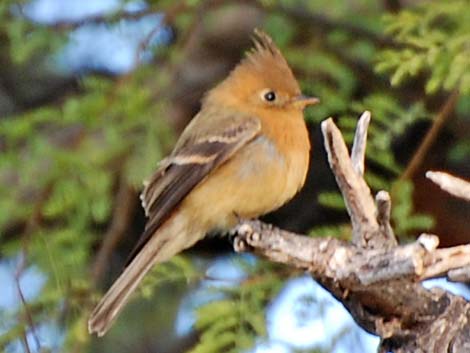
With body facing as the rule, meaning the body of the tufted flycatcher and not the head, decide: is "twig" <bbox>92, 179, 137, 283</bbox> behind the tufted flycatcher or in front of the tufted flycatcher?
behind

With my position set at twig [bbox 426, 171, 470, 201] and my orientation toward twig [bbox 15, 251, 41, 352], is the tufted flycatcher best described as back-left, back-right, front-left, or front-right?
front-left

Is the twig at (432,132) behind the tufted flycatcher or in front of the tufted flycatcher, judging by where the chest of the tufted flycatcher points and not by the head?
in front

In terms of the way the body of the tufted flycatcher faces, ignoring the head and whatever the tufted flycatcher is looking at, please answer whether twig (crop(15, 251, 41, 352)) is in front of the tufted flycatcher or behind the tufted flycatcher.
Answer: behind

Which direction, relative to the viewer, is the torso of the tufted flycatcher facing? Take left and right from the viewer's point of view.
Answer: facing to the right of the viewer
